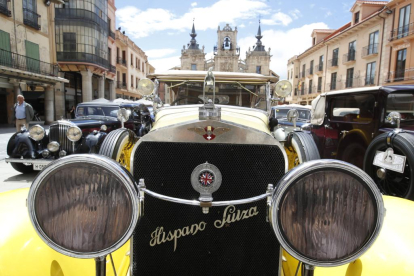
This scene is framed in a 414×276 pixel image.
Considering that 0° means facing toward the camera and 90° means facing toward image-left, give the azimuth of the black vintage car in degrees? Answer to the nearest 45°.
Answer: approximately 45°

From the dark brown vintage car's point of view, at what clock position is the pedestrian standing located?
The pedestrian standing is roughly at 4 o'clock from the dark brown vintage car.

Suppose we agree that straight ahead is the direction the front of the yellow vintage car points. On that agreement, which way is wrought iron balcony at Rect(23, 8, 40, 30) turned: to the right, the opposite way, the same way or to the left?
to the left

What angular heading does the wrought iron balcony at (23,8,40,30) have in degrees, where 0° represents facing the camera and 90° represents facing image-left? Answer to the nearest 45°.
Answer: approximately 315°

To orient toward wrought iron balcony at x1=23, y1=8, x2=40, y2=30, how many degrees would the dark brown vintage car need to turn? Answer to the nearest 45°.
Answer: approximately 135° to its right

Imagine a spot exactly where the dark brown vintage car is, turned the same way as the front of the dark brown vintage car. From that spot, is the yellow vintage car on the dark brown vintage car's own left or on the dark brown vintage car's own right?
on the dark brown vintage car's own right

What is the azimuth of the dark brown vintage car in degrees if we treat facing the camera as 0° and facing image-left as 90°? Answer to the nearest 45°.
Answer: approximately 315°

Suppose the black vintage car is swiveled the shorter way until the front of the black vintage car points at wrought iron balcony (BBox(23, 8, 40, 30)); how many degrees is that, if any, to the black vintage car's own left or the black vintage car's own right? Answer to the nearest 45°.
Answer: approximately 135° to the black vintage car's own right

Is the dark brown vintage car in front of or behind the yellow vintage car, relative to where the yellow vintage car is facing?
behind

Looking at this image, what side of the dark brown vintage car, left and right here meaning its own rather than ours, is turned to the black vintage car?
right

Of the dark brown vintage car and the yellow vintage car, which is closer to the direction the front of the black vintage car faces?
the yellow vintage car
